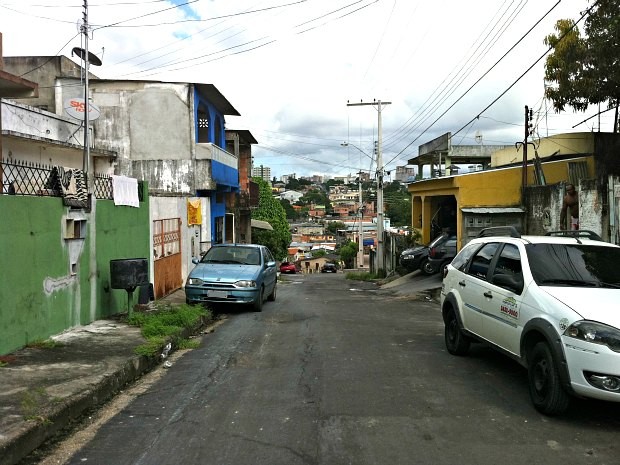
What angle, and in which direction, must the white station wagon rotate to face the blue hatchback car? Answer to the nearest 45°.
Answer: approximately 180°

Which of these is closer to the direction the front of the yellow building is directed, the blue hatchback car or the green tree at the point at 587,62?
the blue hatchback car

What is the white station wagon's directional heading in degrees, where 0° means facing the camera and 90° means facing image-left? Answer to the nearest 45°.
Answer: approximately 315°

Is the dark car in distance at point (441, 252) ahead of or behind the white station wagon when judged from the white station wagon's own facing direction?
behind

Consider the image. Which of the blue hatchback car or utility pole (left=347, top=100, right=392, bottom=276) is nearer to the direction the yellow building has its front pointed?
the blue hatchback car

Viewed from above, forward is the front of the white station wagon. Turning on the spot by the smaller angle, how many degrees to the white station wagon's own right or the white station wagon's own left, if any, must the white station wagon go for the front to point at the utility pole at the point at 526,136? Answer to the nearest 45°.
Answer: approximately 135° to the white station wagon's own left

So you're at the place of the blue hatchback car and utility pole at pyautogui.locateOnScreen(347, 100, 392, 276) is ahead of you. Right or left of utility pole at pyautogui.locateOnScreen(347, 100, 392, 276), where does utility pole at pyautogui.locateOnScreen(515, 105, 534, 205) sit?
right

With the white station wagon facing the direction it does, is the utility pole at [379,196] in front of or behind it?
behind

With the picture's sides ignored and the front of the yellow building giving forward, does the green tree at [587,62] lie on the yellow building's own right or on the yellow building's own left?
on the yellow building's own left

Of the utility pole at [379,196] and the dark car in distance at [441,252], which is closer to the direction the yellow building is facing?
the dark car in distance
